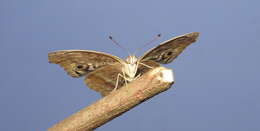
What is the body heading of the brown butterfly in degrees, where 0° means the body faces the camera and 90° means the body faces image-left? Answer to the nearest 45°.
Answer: approximately 0°
